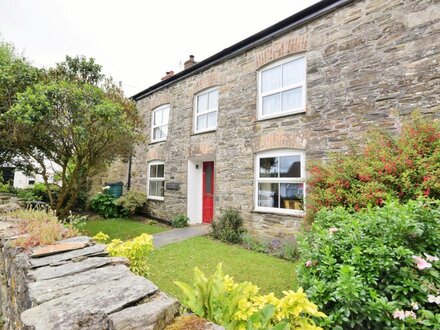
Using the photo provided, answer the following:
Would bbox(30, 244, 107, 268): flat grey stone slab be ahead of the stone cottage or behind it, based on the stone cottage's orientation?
ahead

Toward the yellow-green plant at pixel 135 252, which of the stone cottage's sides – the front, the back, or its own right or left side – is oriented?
front

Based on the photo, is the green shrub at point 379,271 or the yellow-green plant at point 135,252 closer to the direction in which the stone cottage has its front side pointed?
the yellow-green plant

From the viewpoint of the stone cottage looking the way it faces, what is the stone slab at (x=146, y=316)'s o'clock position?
The stone slab is roughly at 11 o'clock from the stone cottage.

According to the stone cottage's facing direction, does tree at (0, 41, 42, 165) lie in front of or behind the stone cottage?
in front

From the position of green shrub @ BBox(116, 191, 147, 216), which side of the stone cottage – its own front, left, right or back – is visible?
right

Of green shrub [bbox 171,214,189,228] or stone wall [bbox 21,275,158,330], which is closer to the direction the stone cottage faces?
the stone wall

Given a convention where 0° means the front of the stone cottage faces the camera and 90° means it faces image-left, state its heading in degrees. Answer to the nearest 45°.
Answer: approximately 45°

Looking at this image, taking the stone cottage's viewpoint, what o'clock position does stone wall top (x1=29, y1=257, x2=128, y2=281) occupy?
The stone wall top is roughly at 11 o'clock from the stone cottage.

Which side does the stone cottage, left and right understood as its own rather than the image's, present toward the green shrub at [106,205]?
right

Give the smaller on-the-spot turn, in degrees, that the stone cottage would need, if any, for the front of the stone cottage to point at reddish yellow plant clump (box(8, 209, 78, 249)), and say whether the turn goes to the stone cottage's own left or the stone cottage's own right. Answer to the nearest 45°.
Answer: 0° — it already faces it
